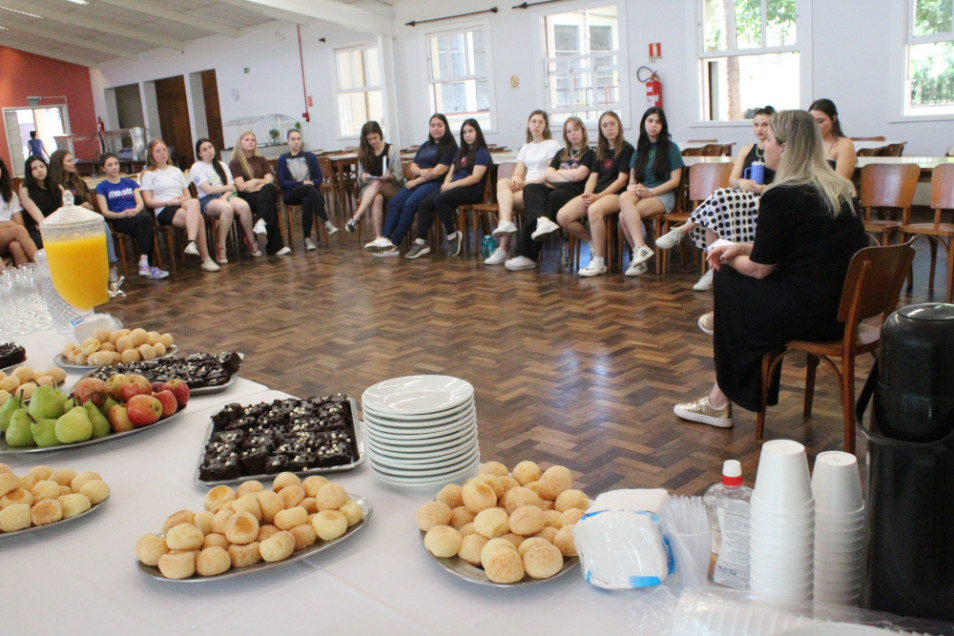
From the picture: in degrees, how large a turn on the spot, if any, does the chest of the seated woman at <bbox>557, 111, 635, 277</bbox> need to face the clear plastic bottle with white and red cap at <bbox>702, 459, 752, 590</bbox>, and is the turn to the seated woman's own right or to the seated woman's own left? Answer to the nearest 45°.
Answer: approximately 45° to the seated woman's own left

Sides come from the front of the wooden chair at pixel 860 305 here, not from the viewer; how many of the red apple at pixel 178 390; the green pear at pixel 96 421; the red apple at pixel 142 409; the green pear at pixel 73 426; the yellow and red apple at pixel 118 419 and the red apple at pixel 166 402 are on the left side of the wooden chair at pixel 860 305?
6

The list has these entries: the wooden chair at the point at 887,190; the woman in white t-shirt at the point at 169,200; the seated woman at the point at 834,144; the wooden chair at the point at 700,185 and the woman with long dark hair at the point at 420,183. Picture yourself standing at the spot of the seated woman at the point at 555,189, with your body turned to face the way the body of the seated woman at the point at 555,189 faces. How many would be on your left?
3

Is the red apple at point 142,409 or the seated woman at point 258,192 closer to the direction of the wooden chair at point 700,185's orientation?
the red apple

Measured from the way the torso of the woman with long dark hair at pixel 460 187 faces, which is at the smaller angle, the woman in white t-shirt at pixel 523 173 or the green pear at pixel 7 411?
the green pear

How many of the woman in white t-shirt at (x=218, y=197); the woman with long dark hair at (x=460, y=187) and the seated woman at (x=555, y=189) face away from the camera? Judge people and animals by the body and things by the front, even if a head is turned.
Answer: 0

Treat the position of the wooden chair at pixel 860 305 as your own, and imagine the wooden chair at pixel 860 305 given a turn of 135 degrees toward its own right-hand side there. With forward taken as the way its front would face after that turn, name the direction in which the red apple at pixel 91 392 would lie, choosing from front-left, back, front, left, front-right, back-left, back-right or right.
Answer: back-right

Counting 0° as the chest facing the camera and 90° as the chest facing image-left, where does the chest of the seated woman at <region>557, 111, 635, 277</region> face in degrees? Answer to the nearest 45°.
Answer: approximately 45°

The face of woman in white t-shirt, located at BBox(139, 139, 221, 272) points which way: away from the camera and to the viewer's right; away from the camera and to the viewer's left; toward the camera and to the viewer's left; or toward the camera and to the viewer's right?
toward the camera and to the viewer's right

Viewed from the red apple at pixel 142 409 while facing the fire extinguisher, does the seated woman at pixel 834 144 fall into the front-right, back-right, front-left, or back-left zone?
front-right

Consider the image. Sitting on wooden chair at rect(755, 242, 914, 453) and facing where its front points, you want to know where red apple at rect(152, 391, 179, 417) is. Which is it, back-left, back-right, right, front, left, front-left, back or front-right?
left

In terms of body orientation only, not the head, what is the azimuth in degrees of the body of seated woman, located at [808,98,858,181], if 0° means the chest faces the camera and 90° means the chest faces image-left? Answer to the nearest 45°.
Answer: approximately 45°

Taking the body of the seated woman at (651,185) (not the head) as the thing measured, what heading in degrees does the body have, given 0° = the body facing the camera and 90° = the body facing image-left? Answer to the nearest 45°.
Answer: approximately 45°

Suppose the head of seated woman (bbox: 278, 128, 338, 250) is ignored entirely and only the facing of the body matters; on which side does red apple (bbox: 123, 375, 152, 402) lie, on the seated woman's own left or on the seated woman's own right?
on the seated woman's own right

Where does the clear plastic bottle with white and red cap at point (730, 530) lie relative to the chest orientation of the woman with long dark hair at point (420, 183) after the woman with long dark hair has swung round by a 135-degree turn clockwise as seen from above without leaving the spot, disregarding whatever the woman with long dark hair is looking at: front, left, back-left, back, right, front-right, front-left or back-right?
back
